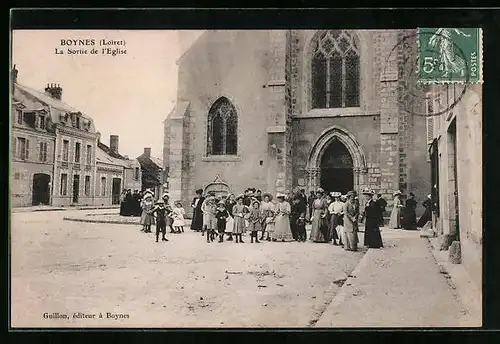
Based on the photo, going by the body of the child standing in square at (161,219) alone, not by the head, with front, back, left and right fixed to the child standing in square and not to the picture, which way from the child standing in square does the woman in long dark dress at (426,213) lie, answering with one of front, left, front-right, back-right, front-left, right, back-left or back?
left

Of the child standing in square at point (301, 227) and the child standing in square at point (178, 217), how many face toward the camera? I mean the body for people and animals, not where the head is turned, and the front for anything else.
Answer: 2

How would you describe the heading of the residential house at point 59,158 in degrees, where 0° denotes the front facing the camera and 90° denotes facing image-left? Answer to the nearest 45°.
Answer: approximately 315°

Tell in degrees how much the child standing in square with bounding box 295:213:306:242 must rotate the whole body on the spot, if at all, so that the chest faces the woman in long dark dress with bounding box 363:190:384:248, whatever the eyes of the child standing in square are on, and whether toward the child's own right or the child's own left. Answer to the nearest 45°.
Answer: approximately 90° to the child's own left

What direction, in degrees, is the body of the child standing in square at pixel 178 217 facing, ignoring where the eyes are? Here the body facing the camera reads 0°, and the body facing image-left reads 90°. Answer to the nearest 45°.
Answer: approximately 0°

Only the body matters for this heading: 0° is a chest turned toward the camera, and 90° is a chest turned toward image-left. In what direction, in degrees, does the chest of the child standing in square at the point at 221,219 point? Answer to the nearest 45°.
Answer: approximately 0°

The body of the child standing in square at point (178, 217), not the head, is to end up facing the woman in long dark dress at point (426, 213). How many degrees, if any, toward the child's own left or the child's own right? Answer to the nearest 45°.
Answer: approximately 90° to the child's own left

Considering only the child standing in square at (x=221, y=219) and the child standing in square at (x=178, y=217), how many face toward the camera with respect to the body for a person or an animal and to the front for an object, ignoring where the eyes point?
2

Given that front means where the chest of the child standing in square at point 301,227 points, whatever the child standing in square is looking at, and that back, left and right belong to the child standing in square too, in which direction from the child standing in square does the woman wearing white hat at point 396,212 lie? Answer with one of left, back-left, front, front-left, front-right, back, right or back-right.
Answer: left
